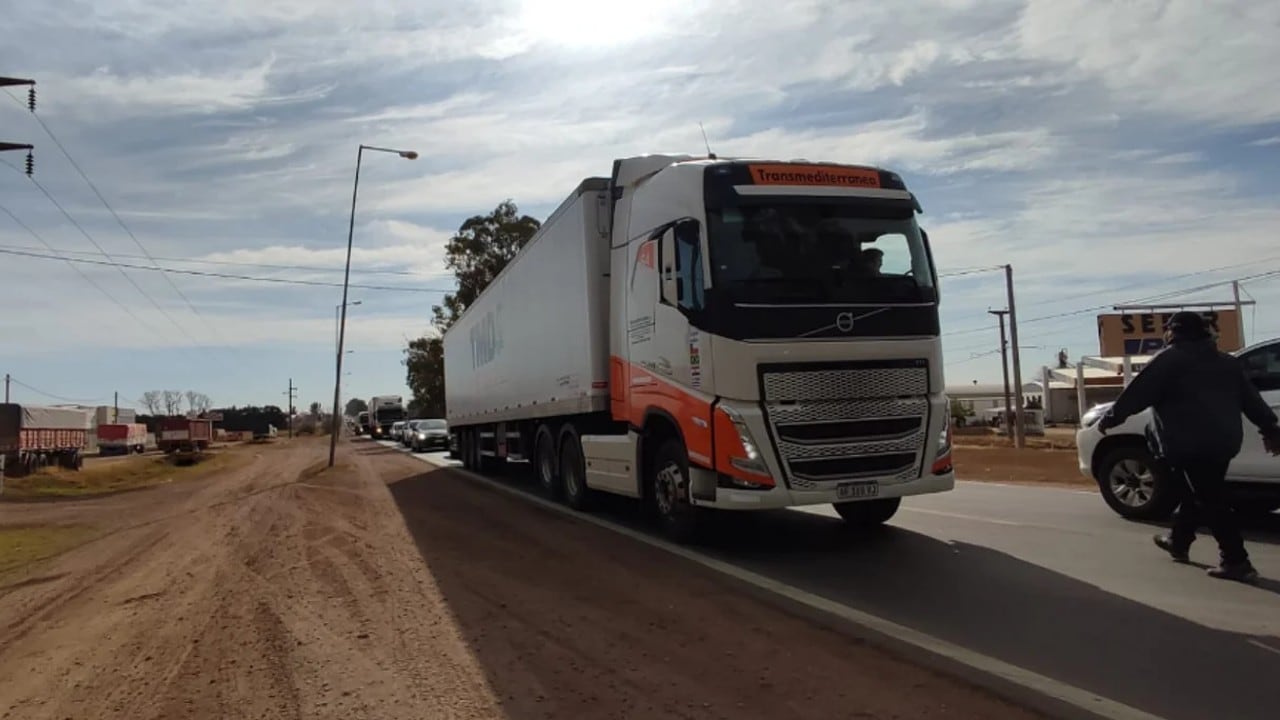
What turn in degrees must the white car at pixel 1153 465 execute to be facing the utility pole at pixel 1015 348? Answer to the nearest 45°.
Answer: approximately 90° to its right

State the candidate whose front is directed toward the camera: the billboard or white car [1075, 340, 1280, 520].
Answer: the billboard

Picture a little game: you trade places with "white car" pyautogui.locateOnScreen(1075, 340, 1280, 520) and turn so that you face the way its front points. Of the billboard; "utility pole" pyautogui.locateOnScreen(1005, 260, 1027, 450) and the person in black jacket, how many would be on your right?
2

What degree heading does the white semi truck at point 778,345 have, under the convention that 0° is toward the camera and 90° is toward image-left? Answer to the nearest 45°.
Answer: approximately 315°

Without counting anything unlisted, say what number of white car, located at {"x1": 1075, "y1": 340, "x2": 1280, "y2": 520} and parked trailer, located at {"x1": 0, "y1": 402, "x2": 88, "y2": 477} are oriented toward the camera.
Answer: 0

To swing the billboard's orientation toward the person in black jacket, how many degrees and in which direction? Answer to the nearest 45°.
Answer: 0° — it already faces them

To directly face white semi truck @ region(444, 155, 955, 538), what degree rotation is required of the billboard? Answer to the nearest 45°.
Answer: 0° — it already faces it

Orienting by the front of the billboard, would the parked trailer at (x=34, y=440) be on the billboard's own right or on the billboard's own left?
on the billboard's own right

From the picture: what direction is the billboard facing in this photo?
toward the camera

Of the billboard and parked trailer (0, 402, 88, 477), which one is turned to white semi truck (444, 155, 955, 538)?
the billboard

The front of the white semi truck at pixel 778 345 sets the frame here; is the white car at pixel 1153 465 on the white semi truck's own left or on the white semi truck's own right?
on the white semi truck's own left

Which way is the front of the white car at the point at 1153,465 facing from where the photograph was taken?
facing to the left of the viewer

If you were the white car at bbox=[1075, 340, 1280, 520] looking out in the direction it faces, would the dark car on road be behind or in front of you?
in front
